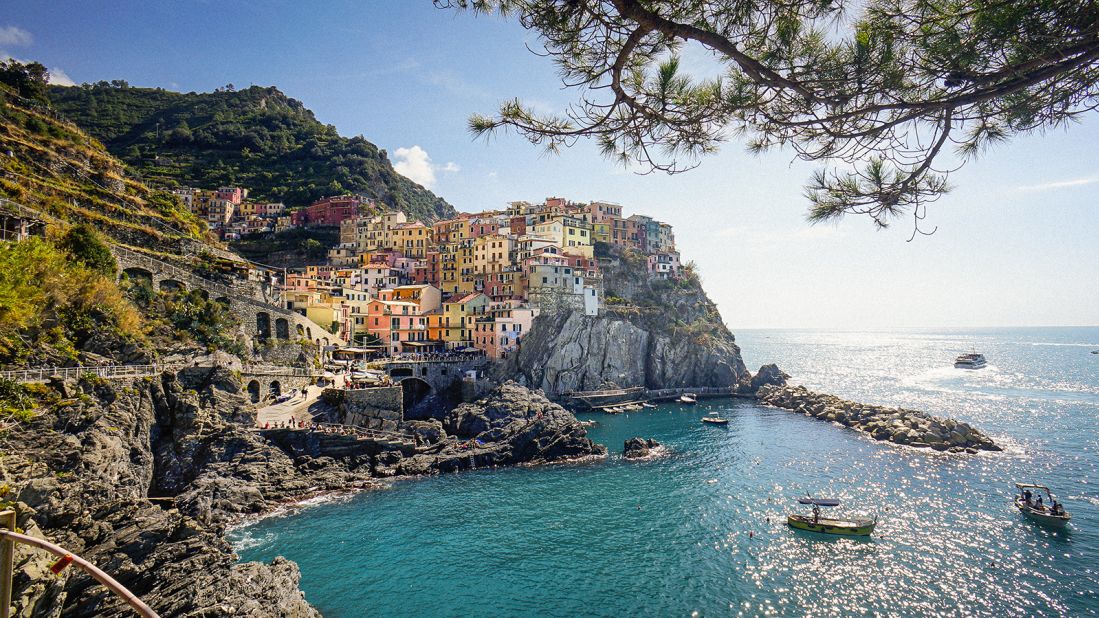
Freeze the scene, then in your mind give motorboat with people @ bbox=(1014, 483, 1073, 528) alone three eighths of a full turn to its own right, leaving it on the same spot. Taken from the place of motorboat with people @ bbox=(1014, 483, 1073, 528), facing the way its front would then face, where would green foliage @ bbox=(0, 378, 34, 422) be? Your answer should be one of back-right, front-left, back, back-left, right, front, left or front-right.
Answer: front-left

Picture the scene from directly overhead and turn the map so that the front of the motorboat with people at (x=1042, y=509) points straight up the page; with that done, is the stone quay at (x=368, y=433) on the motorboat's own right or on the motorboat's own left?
on the motorboat's own right

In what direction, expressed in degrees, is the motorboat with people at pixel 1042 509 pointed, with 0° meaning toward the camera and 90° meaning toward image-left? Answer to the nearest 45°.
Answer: approximately 315°

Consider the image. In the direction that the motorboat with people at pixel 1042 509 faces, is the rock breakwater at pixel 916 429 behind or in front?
behind

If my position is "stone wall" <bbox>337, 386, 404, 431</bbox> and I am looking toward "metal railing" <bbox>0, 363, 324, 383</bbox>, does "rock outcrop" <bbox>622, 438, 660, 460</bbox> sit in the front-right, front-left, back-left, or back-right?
back-left

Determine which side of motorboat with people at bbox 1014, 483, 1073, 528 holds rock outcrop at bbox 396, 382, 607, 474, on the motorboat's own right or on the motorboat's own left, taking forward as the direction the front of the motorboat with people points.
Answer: on the motorboat's own right

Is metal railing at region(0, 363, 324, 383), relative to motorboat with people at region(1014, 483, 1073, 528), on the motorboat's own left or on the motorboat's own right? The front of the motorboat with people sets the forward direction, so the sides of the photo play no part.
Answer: on the motorboat's own right

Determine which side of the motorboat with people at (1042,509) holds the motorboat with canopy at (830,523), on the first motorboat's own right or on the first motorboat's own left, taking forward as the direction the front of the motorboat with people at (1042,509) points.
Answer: on the first motorboat's own right
